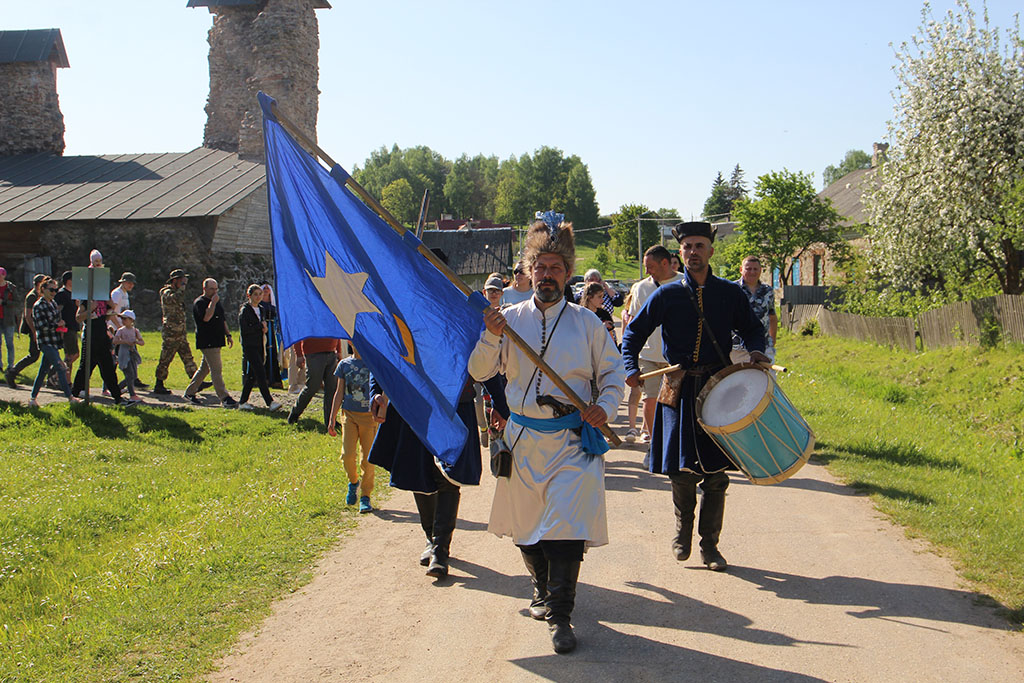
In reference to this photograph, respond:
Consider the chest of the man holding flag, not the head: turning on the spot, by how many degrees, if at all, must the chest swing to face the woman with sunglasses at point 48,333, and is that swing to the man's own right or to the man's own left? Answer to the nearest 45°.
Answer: approximately 135° to the man's own right

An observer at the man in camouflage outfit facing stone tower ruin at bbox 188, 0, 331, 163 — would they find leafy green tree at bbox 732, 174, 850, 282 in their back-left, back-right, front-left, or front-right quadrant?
front-right

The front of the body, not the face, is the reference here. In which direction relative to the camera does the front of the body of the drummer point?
toward the camera

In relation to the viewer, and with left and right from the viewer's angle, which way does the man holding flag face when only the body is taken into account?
facing the viewer

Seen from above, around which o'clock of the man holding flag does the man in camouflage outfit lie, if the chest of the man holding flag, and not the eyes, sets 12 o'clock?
The man in camouflage outfit is roughly at 5 o'clock from the man holding flag.
